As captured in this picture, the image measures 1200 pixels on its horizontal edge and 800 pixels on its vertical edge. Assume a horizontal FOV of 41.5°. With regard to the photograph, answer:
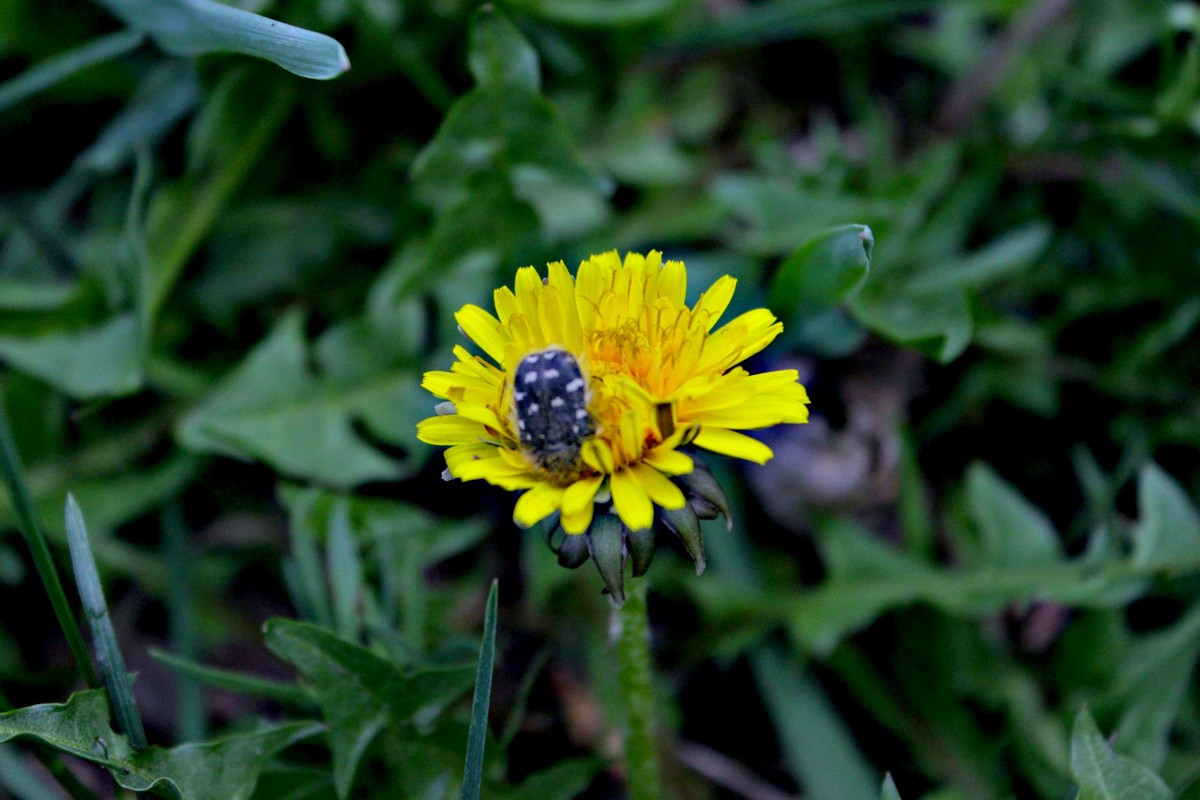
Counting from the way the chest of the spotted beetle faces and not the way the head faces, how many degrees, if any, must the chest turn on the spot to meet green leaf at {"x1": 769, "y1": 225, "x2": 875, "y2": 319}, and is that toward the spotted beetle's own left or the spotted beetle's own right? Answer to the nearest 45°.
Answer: approximately 135° to the spotted beetle's own left

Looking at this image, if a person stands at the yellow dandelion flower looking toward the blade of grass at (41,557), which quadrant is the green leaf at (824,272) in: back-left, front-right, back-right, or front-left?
back-right

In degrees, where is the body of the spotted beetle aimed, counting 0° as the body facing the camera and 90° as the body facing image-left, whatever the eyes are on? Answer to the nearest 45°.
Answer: approximately 0°

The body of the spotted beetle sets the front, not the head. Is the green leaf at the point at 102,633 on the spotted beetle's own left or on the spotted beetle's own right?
on the spotted beetle's own right

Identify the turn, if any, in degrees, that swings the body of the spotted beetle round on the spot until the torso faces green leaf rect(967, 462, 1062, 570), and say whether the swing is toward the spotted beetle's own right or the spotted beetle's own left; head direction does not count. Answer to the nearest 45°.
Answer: approximately 135° to the spotted beetle's own left

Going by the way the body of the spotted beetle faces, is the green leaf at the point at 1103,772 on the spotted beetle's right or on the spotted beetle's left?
on the spotted beetle's left

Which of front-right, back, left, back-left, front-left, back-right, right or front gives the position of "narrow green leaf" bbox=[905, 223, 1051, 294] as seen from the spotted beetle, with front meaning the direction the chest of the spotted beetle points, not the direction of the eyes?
back-left
